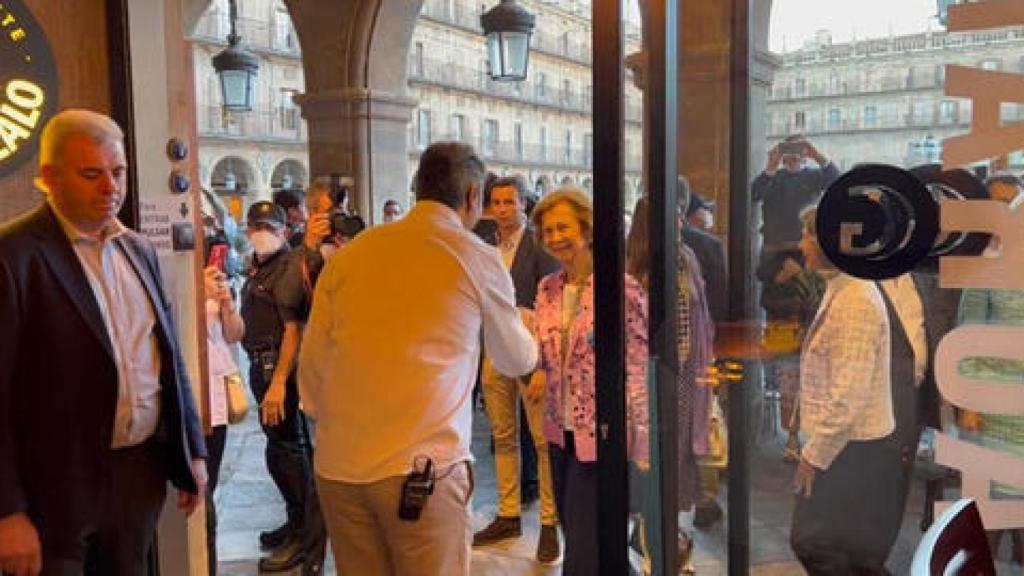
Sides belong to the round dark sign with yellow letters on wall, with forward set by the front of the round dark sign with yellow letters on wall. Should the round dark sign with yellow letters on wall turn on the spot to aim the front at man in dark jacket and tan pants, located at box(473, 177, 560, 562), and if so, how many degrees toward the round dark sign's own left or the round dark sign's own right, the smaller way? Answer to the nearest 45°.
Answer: approximately 135° to the round dark sign's own left

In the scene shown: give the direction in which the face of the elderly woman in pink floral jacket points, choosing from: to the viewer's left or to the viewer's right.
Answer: to the viewer's left

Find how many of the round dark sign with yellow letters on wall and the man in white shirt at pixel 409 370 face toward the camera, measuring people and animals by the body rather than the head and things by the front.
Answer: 1

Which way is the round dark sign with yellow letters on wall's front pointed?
toward the camera

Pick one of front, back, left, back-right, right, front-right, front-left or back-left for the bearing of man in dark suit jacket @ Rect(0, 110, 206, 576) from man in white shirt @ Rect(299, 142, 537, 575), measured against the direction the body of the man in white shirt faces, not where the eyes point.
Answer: back-left

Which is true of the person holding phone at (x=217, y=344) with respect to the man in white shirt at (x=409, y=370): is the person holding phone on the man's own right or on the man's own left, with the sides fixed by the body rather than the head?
on the man's own left

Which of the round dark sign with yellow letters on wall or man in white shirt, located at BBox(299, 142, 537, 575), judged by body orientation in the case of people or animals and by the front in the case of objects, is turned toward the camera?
the round dark sign with yellow letters on wall

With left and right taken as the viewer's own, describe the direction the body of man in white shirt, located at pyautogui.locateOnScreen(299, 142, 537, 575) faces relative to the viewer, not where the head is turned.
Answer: facing away from the viewer and to the right of the viewer

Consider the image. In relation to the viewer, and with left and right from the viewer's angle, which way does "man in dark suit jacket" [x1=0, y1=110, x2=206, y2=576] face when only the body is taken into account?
facing the viewer and to the right of the viewer

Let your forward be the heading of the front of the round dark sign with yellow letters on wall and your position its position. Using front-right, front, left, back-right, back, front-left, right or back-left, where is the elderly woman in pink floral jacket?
left

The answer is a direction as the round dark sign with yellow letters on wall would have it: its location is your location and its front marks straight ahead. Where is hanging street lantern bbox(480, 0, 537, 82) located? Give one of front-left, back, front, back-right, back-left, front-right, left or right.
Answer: back-left

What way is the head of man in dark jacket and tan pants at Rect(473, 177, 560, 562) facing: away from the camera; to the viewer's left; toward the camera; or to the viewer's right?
toward the camera

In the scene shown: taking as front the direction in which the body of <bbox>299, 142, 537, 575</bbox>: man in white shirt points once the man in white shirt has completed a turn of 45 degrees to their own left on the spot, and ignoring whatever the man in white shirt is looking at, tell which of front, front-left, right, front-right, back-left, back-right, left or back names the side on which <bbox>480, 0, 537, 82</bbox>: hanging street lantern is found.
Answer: front

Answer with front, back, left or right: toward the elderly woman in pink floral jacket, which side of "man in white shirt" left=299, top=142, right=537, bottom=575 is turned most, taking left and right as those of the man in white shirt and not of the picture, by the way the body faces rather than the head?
front
